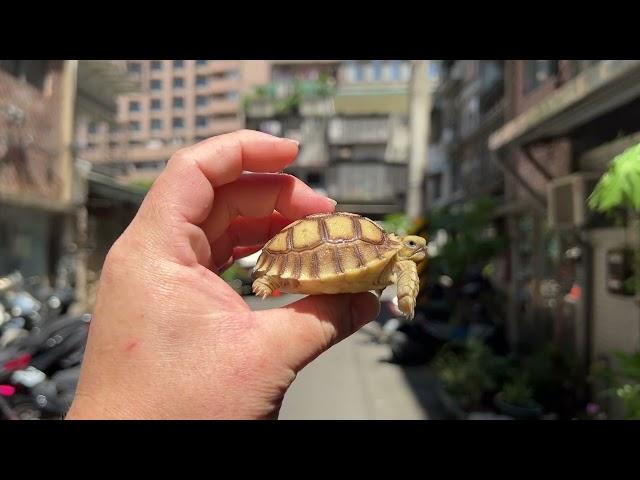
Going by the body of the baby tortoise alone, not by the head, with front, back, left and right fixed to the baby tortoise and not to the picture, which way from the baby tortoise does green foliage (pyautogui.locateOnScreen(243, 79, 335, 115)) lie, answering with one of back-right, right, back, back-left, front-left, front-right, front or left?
left

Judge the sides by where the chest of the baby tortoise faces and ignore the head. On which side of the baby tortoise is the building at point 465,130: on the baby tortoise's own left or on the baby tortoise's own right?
on the baby tortoise's own left

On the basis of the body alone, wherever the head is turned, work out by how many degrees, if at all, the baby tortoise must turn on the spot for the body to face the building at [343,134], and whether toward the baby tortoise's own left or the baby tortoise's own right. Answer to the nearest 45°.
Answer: approximately 90° to the baby tortoise's own left

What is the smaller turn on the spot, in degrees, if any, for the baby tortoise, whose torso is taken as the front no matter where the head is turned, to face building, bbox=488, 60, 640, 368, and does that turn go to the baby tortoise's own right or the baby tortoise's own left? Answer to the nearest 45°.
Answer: approximately 45° to the baby tortoise's own left

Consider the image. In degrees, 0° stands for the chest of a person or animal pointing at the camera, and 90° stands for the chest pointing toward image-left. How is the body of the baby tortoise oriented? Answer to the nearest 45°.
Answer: approximately 270°

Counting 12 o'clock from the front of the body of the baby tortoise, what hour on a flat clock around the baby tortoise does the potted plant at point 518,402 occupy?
The potted plant is roughly at 10 o'clock from the baby tortoise.

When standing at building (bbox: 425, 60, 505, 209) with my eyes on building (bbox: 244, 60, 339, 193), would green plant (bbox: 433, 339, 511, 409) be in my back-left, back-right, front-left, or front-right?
back-left

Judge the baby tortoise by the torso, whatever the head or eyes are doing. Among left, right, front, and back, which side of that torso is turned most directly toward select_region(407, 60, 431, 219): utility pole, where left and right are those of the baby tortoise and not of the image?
left

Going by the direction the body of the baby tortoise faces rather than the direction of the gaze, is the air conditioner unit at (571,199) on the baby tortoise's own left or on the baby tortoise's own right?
on the baby tortoise's own left

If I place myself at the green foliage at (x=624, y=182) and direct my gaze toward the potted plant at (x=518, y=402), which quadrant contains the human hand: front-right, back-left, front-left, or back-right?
back-left

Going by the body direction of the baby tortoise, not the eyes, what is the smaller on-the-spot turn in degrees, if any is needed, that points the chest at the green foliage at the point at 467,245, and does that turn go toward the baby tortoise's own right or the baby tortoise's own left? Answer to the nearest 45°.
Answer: approximately 90° to the baby tortoise's own left
